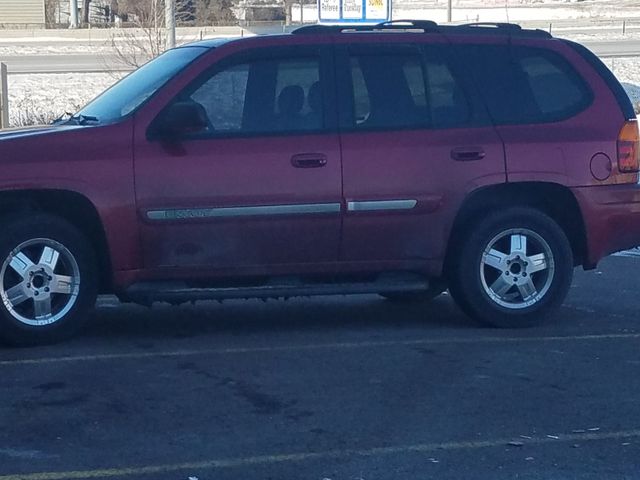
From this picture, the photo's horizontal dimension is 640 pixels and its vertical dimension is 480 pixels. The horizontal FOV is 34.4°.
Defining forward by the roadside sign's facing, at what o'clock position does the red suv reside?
The red suv is roughly at 12 o'clock from the roadside sign.

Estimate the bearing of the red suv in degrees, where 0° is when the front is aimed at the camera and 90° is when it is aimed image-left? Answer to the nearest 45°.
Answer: approximately 90°

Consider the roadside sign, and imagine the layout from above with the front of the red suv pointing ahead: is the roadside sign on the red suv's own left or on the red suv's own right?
on the red suv's own right

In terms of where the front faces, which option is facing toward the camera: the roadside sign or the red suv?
the roadside sign

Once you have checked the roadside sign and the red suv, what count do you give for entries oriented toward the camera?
1

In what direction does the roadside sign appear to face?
toward the camera

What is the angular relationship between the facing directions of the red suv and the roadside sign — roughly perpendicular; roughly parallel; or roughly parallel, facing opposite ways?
roughly perpendicular
